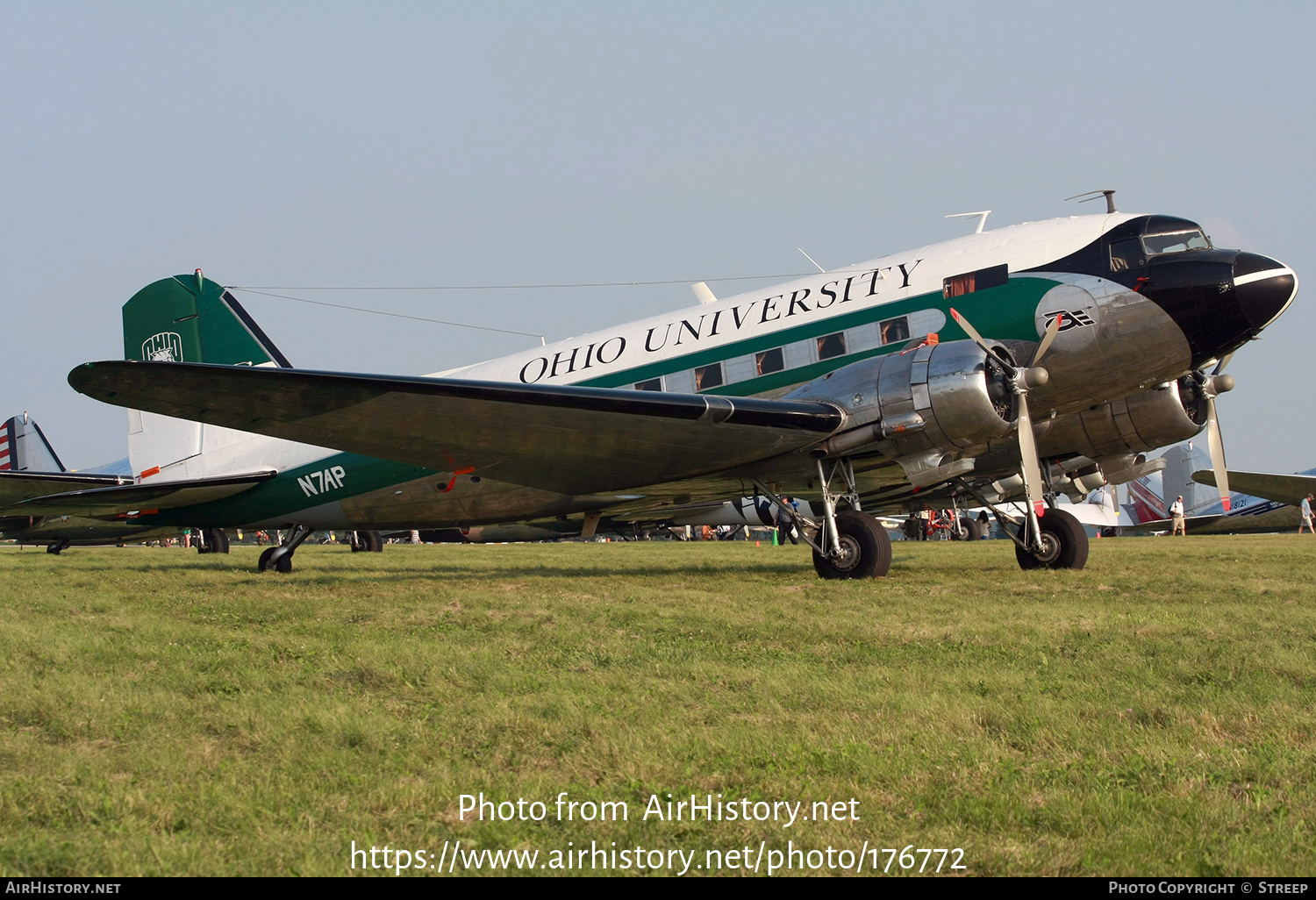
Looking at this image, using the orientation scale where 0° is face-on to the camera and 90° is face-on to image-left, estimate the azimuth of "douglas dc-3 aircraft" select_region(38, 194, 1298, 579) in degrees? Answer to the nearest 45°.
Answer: approximately 315°
